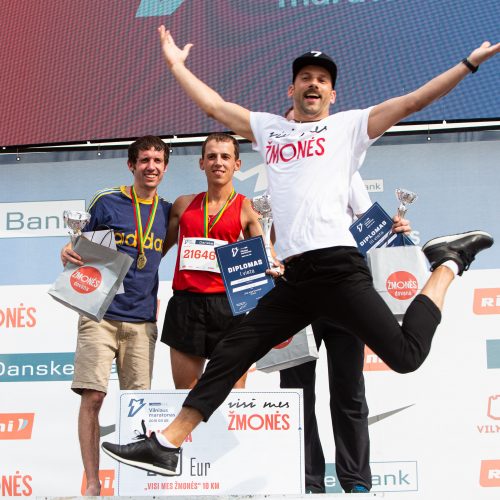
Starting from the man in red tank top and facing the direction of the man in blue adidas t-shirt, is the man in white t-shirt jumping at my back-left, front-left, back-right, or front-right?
back-left

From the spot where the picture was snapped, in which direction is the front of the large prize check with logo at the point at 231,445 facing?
facing the viewer

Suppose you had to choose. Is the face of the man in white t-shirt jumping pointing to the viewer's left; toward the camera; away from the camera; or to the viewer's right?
toward the camera

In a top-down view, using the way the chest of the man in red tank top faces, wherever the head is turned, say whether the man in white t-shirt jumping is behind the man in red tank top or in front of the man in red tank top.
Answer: in front

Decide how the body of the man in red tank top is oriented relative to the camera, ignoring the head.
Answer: toward the camera

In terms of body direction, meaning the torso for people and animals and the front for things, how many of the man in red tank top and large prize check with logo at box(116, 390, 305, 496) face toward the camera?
2

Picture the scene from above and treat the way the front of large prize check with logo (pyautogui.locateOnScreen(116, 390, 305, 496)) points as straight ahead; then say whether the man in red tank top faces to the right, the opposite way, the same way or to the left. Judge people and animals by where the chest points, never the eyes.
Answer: the same way

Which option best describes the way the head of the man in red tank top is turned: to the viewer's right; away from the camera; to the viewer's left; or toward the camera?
toward the camera

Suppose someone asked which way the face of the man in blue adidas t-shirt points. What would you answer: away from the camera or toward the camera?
toward the camera
